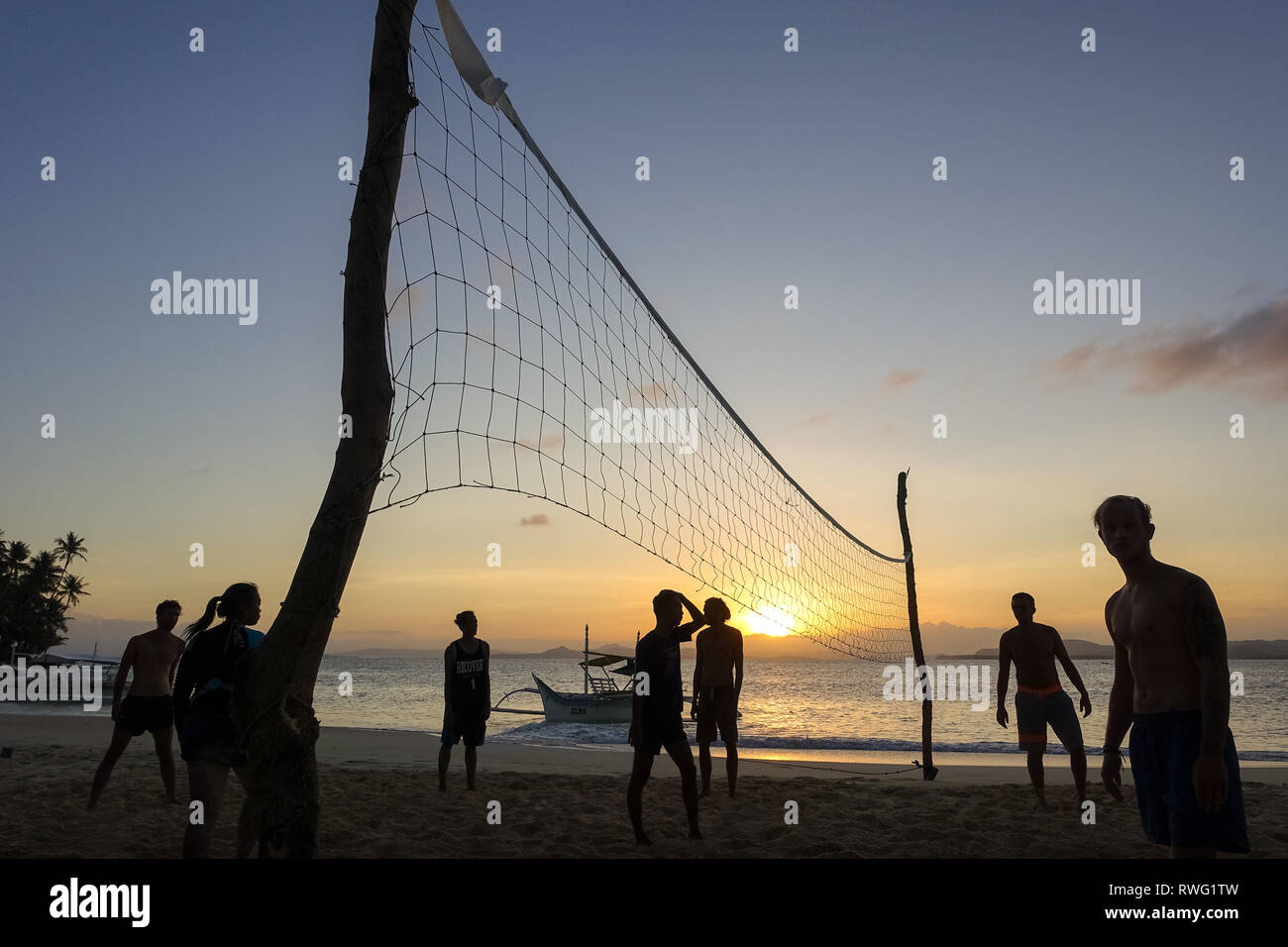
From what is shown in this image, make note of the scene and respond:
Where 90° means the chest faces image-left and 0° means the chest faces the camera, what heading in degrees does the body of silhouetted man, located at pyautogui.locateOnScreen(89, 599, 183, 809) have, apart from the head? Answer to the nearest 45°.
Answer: approximately 315°

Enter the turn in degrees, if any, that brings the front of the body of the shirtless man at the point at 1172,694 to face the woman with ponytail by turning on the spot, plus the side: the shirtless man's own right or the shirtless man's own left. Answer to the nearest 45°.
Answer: approximately 45° to the shirtless man's own right

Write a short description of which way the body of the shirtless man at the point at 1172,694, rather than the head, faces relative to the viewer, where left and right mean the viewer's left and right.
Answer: facing the viewer and to the left of the viewer

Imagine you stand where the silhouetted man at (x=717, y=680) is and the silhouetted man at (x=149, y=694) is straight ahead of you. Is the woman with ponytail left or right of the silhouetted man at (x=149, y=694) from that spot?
left

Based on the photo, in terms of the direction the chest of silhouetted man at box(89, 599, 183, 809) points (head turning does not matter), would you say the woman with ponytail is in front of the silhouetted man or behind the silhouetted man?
in front

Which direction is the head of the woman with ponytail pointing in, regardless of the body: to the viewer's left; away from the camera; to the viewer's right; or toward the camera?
to the viewer's right

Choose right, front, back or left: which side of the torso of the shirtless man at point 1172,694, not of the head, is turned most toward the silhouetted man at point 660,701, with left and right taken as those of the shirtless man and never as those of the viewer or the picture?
right

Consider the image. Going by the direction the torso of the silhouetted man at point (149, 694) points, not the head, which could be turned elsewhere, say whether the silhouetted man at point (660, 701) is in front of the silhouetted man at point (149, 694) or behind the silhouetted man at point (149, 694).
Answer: in front

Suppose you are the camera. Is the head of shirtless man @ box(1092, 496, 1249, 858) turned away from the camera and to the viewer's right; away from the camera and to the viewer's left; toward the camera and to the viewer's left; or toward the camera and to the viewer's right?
toward the camera and to the viewer's left

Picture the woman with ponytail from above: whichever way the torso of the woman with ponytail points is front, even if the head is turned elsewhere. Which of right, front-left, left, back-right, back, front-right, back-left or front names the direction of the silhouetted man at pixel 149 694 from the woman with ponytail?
left

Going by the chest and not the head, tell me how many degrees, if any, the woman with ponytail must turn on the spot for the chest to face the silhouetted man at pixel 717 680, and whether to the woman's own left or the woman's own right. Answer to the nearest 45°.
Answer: approximately 45° to the woman's own left

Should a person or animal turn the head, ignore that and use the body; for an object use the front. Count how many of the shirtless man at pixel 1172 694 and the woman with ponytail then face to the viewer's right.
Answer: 1

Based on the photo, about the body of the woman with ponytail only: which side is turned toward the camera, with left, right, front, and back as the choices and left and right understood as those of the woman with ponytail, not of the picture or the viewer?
right
